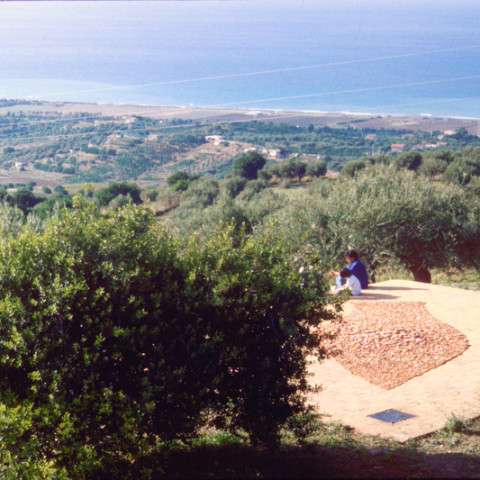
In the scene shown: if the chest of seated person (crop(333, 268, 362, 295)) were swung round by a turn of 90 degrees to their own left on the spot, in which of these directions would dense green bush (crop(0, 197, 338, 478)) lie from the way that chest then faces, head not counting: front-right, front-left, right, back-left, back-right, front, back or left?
front

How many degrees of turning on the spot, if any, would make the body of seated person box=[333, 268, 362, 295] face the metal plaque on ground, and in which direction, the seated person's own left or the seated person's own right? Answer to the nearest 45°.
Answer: approximately 90° to the seated person's own left

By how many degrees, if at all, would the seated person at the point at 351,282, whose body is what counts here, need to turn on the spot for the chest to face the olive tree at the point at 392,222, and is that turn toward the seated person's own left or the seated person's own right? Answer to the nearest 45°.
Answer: approximately 90° to the seated person's own right

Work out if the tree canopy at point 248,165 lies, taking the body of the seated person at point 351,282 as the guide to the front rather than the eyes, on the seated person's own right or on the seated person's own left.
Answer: on the seated person's own right

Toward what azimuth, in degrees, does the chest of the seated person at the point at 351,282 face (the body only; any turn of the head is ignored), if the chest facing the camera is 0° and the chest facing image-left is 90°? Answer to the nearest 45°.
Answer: approximately 90°
